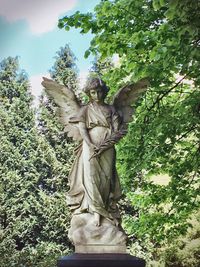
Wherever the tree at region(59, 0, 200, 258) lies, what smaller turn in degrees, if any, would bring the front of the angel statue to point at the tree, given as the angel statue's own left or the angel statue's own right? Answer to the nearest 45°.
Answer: approximately 180°

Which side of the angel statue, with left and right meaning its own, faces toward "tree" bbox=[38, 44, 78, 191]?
back

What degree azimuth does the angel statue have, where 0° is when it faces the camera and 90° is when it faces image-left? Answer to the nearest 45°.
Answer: approximately 0°
